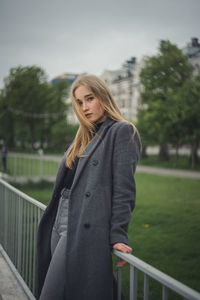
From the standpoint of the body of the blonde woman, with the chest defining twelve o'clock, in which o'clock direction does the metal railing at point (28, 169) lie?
The metal railing is roughly at 4 o'clock from the blonde woman.

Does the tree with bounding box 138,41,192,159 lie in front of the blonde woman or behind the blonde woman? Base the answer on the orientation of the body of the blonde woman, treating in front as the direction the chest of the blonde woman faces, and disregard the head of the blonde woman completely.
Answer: behind

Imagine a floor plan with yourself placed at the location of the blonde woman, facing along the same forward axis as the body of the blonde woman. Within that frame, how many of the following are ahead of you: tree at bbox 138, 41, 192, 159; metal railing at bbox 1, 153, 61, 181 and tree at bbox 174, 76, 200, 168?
0

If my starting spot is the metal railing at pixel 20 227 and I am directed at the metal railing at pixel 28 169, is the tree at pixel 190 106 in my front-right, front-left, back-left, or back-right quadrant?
front-right

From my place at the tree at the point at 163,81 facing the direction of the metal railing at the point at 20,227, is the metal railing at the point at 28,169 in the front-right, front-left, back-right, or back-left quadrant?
front-right

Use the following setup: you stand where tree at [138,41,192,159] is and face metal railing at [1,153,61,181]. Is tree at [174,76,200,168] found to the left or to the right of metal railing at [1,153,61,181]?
left

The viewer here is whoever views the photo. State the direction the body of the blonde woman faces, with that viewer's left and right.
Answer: facing the viewer and to the left of the viewer

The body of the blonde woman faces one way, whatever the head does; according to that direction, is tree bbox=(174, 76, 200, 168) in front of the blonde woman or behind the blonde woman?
behind

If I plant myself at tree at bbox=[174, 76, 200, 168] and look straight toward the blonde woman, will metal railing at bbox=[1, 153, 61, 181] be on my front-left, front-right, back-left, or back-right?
front-right
